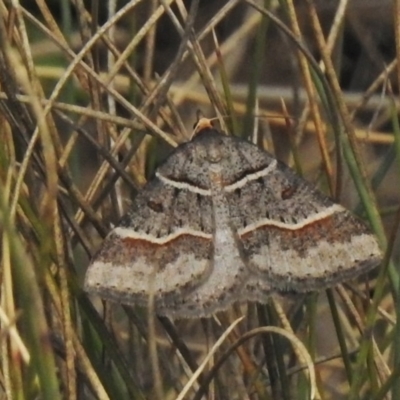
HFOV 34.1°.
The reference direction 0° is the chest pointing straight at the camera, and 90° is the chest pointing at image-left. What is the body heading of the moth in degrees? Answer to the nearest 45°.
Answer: approximately 180°
